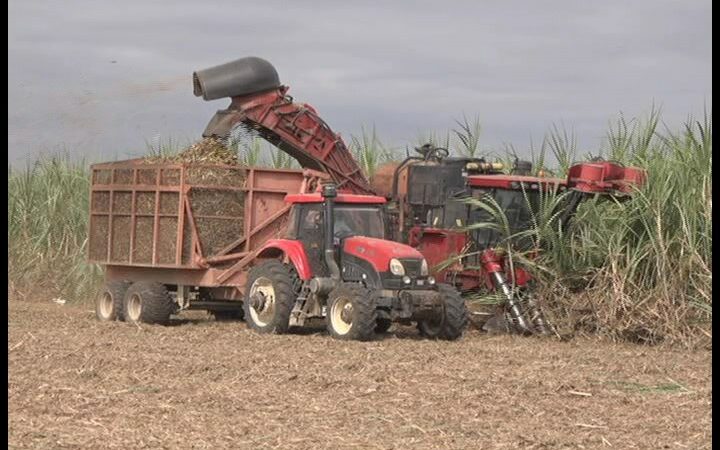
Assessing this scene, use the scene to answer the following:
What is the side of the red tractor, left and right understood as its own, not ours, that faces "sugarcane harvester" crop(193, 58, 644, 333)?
left

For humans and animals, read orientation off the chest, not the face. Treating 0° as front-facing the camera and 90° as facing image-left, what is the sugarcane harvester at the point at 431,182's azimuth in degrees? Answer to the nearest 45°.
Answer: approximately 315°

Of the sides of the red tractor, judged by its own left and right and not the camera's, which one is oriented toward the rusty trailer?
back

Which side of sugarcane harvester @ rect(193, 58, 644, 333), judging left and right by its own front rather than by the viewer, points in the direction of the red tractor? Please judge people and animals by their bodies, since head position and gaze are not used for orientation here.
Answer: right

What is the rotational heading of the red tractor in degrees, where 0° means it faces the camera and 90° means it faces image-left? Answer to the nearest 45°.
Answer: approximately 315°
